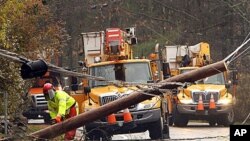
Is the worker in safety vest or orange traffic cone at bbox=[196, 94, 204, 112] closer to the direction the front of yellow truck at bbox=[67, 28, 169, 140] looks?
the worker in safety vest

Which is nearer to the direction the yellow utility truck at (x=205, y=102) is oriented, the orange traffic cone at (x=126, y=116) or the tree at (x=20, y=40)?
the orange traffic cone

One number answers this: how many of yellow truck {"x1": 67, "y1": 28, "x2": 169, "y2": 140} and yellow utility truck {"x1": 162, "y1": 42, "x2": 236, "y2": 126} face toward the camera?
2

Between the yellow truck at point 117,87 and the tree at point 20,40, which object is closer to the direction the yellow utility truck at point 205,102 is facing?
the yellow truck

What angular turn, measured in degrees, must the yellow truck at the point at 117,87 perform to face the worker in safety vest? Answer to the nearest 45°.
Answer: approximately 45° to its right

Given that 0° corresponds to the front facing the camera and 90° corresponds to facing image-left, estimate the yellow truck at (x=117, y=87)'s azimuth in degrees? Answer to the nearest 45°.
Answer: approximately 0°

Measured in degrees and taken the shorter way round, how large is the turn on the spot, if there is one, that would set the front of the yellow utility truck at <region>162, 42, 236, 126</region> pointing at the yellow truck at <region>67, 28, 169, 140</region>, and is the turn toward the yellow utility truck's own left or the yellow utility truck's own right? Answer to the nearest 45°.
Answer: approximately 45° to the yellow utility truck's own right

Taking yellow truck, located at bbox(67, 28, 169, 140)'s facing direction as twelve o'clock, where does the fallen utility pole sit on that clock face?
The fallen utility pole is roughly at 12 o'clock from the yellow truck.

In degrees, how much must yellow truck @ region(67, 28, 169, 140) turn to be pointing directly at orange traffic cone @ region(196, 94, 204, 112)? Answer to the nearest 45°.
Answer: approximately 135° to its left
